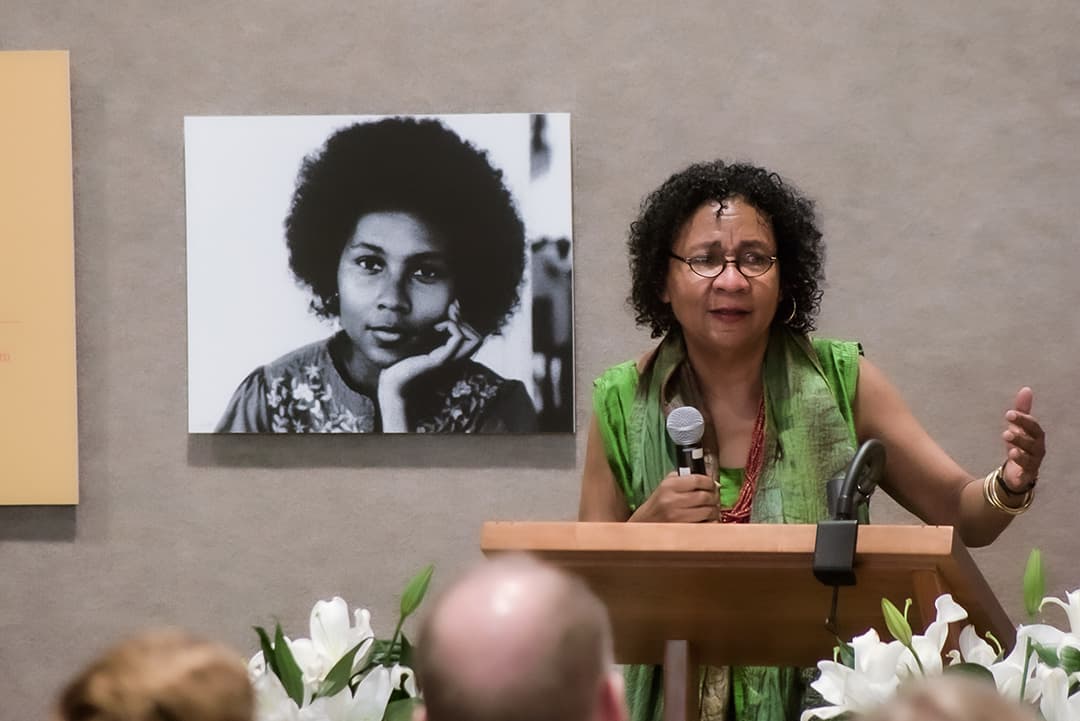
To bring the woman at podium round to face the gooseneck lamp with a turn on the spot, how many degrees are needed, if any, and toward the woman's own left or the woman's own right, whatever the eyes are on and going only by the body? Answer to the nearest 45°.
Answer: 0° — they already face it

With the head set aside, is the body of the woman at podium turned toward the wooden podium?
yes

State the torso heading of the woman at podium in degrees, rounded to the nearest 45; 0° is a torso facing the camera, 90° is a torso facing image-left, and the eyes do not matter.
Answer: approximately 0°
